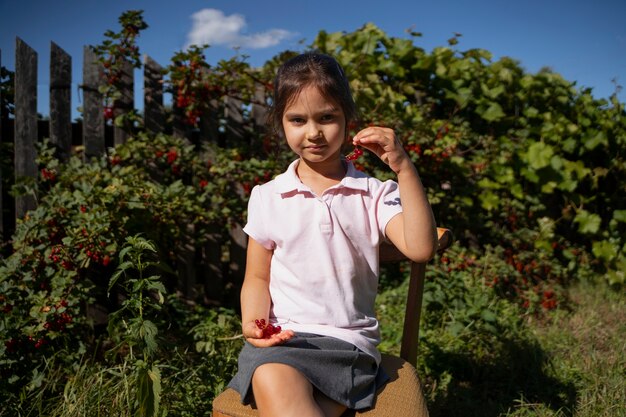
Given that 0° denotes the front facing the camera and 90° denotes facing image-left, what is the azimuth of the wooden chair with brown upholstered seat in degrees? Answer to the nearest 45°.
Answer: approximately 45°

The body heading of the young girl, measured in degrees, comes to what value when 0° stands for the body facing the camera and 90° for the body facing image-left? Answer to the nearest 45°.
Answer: approximately 0°

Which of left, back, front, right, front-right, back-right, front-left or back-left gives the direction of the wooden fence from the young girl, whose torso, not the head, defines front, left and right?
back-right

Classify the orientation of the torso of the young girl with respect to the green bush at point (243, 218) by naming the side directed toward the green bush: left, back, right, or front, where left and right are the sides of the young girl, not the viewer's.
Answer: back
